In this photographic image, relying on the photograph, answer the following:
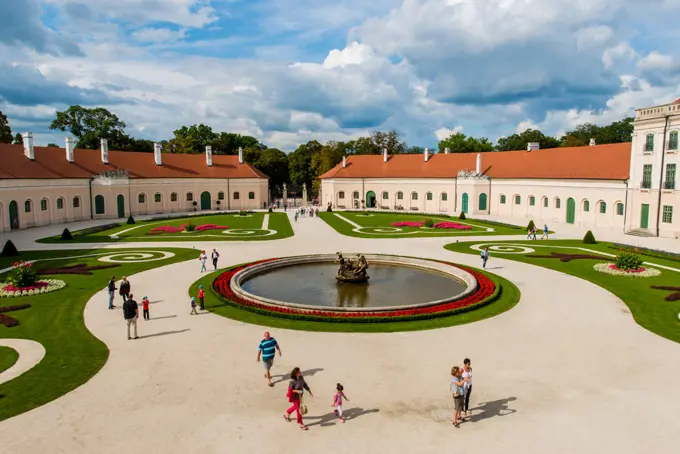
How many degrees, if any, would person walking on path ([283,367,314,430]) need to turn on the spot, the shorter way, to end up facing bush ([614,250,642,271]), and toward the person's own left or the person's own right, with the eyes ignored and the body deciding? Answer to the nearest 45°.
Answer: approximately 90° to the person's own left

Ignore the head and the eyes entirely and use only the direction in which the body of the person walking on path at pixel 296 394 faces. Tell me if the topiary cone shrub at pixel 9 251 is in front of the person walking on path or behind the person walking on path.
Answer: behind

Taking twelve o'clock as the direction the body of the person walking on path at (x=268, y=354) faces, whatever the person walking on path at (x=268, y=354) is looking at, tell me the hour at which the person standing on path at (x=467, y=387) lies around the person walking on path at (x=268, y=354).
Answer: the person standing on path at (x=467, y=387) is roughly at 10 o'clock from the person walking on path at (x=268, y=354).

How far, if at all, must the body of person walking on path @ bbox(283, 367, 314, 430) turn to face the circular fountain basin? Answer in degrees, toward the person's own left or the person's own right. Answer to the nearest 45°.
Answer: approximately 135° to the person's own left

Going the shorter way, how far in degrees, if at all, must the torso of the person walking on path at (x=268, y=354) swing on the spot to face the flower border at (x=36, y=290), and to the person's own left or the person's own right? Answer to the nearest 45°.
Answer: approximately 135° to the person's own right

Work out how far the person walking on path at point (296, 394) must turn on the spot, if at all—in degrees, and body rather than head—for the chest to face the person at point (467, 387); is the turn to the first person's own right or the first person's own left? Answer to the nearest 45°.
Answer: approximately 45° to the first person's own left

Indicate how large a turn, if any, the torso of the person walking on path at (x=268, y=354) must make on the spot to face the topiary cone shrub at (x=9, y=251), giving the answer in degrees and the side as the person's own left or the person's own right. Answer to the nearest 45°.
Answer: approximately 135° to the person's own right

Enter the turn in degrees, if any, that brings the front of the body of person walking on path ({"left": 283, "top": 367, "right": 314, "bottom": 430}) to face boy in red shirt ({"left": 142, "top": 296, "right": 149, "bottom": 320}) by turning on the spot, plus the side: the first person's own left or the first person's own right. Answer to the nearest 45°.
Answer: approximately 180°

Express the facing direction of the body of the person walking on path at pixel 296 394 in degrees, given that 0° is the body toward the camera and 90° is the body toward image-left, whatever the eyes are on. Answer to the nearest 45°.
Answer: approximately 315°

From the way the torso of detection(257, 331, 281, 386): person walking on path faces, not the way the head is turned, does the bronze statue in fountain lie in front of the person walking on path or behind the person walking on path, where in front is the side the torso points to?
behind
